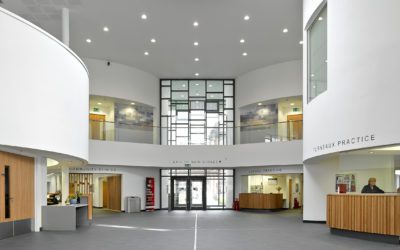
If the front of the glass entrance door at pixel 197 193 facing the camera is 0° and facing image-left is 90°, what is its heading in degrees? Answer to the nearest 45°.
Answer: approximately 0°

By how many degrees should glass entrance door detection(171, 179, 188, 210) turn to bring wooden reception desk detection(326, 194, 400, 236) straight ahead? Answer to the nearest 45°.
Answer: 0° — it already faces it

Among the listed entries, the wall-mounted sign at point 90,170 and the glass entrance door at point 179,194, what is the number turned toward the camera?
2

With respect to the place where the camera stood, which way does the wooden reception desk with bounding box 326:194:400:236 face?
facing the viewer and to the left of the viewer

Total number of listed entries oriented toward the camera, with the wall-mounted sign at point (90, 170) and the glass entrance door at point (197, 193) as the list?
2

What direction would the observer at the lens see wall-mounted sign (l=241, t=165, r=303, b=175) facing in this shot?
facing the viewer

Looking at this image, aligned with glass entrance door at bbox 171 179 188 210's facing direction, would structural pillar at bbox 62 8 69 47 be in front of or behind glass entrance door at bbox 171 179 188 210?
in front
